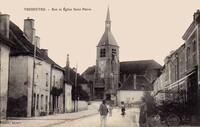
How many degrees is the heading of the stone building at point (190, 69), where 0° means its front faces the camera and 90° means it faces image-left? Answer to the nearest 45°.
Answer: approximately 90°

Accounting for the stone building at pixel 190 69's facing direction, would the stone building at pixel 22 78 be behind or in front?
in front
